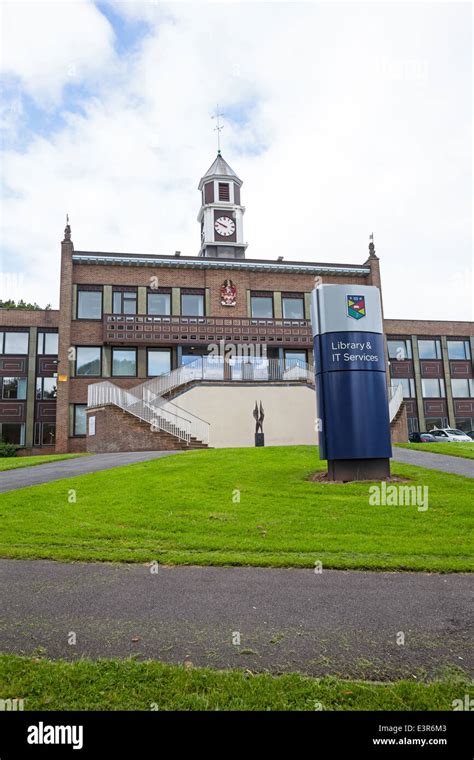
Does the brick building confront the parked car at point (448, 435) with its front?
no

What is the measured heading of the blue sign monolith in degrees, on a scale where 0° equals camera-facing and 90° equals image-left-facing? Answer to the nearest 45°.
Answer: approximately 0°

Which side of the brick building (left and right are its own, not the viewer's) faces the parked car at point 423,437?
left

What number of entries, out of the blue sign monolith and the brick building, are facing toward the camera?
2

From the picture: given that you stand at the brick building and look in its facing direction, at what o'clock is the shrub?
The shrub is roughly at 3 o'clock from the brick building.

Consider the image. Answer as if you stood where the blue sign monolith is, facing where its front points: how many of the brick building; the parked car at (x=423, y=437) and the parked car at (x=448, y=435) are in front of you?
0

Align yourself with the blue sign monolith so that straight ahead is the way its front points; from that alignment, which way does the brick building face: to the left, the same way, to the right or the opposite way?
the same way

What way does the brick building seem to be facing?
toward the camera

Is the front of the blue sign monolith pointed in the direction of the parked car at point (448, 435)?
no

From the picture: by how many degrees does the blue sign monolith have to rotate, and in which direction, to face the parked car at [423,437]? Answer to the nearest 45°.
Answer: approximately 180°

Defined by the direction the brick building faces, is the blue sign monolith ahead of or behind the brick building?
ahead
